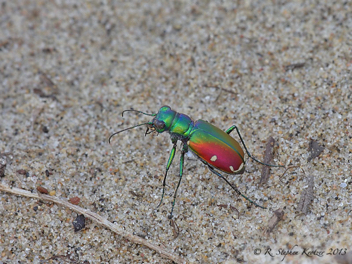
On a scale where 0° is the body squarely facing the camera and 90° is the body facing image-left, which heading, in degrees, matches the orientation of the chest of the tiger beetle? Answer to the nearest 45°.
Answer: approximately 90°
